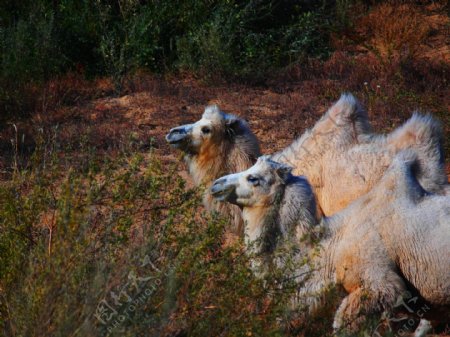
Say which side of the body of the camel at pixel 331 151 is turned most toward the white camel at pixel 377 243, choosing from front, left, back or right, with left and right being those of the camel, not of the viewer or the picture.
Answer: left

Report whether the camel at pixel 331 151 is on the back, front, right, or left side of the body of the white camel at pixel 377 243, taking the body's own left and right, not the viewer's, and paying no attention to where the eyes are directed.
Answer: right

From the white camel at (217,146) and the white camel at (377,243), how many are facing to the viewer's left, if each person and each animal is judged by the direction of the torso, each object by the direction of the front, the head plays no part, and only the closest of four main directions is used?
2

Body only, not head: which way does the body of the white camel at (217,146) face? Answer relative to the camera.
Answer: to the viewer's left

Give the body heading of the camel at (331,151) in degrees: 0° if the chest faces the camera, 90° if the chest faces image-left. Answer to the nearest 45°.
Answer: approximately 90°

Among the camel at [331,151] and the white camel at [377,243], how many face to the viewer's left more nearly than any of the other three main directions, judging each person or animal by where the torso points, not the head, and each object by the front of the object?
2

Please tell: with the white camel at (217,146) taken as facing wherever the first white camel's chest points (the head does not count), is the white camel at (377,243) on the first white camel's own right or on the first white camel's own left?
on the first white camel's own left

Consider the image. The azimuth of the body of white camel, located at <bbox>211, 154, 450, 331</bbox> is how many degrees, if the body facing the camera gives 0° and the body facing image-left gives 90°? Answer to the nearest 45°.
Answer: approximately 90°
